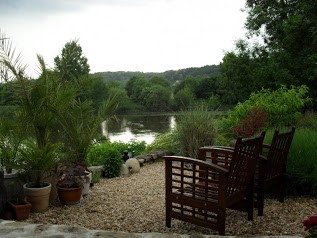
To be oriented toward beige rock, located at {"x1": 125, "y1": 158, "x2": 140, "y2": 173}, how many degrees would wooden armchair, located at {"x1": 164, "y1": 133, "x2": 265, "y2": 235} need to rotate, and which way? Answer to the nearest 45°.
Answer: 0° — it already faces it

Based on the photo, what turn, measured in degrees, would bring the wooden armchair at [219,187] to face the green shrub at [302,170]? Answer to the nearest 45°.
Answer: approximately 90° to its right

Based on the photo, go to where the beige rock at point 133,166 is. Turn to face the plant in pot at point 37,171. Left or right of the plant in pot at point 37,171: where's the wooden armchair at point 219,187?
left

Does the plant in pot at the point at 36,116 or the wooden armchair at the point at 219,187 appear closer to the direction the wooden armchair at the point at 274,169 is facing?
the plant in pot

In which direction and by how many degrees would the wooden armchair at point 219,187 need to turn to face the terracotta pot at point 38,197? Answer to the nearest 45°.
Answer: approximately 45° to its left

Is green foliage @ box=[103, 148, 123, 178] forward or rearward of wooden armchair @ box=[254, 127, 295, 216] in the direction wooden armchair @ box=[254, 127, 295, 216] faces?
forward

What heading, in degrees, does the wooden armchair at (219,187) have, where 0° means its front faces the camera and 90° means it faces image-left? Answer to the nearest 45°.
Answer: approximately 135°

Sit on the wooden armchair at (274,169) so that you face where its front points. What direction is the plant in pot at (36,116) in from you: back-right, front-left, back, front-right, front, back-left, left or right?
front-left

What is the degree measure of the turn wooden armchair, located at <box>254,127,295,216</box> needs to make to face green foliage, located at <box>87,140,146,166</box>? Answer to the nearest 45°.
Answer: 0° — it already faces it

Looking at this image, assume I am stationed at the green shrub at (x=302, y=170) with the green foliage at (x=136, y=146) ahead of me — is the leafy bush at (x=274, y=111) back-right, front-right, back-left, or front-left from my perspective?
front-right

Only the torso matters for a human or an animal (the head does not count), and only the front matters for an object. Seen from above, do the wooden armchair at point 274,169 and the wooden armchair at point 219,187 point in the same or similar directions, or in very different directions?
same or similar directions

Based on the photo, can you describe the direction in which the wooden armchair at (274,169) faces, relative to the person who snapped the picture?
facing away from the viewer and to the left of the viewer

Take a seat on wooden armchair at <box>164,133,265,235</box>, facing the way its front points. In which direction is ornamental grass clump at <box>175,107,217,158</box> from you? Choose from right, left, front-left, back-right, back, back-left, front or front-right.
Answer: front-right

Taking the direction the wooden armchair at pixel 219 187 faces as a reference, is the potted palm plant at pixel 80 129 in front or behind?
in front

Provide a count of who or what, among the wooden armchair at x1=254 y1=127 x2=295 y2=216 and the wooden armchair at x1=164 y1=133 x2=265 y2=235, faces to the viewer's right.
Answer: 0
